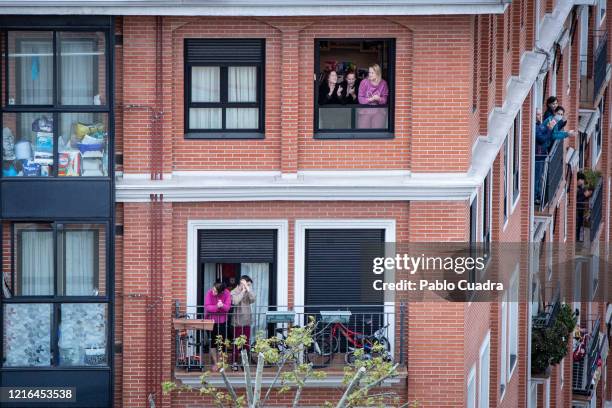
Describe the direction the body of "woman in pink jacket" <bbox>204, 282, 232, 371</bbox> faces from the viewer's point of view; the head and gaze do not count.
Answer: toward the camera

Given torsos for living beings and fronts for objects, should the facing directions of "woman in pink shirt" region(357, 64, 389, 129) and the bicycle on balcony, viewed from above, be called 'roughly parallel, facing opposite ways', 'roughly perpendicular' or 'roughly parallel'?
roughly perpendicular

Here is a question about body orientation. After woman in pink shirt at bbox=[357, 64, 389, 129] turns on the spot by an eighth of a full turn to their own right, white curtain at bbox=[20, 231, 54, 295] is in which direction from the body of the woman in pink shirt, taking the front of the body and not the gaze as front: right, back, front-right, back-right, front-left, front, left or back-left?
front-right

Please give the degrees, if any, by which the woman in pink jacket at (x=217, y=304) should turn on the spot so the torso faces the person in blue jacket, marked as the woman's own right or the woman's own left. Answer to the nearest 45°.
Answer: approximately 135° to the woman's own left

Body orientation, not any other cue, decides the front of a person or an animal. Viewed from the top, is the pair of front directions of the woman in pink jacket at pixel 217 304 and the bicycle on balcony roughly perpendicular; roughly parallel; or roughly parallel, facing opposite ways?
roughly perpendicular

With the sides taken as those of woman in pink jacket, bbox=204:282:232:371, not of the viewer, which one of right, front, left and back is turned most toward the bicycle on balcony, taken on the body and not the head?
left

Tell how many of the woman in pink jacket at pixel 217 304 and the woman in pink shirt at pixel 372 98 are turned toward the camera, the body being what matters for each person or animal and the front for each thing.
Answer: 2

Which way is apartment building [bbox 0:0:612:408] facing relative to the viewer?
toward the camera

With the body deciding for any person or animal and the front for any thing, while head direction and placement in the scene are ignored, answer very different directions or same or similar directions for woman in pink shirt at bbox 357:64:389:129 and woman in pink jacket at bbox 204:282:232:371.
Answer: same or similar directions
